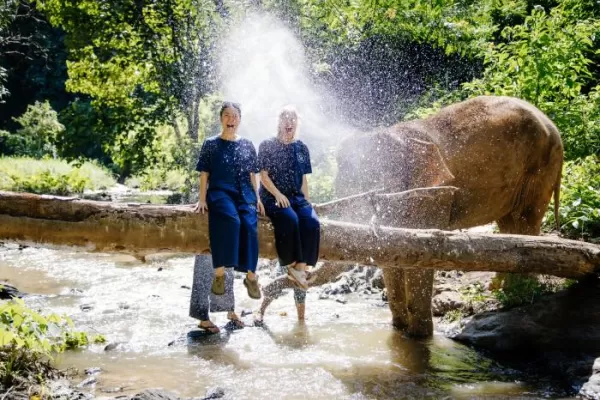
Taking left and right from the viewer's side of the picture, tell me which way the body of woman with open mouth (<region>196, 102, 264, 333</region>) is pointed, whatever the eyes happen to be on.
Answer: facing the viewer

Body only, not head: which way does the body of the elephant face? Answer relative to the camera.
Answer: to the viewer's left

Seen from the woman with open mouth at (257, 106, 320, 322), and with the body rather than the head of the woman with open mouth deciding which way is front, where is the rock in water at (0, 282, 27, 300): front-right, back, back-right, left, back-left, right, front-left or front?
back-right

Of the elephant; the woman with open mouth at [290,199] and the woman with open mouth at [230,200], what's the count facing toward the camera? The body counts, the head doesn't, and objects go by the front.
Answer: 2

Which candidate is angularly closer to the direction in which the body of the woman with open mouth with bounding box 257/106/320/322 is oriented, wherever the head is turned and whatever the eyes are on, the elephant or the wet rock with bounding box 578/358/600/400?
the wet rock

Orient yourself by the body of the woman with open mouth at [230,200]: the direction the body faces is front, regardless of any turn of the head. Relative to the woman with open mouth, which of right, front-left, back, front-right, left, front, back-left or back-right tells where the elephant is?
back-left

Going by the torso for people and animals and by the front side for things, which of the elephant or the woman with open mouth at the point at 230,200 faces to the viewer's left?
the elephant

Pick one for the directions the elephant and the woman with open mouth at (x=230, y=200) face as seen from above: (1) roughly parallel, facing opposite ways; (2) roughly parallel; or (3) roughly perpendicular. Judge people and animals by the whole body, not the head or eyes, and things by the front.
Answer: roughly perpendicular

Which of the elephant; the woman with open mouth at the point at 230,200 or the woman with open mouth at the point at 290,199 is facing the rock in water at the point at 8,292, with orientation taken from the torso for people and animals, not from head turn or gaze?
the elephant

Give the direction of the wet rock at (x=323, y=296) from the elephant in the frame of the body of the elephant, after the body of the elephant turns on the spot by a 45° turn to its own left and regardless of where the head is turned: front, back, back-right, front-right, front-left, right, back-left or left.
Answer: right

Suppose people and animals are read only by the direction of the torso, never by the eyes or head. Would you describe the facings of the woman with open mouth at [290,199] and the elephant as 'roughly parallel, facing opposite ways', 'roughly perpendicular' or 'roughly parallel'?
roughly perpendicular

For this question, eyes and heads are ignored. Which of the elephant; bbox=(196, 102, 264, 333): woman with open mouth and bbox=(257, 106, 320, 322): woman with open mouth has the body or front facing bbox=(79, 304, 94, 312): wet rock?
the elephant

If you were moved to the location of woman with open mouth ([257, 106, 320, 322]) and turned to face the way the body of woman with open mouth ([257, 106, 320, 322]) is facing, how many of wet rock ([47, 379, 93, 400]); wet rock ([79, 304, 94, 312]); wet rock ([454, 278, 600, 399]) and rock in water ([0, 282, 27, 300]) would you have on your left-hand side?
1

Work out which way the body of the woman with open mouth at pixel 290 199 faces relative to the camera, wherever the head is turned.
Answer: toward the camera
